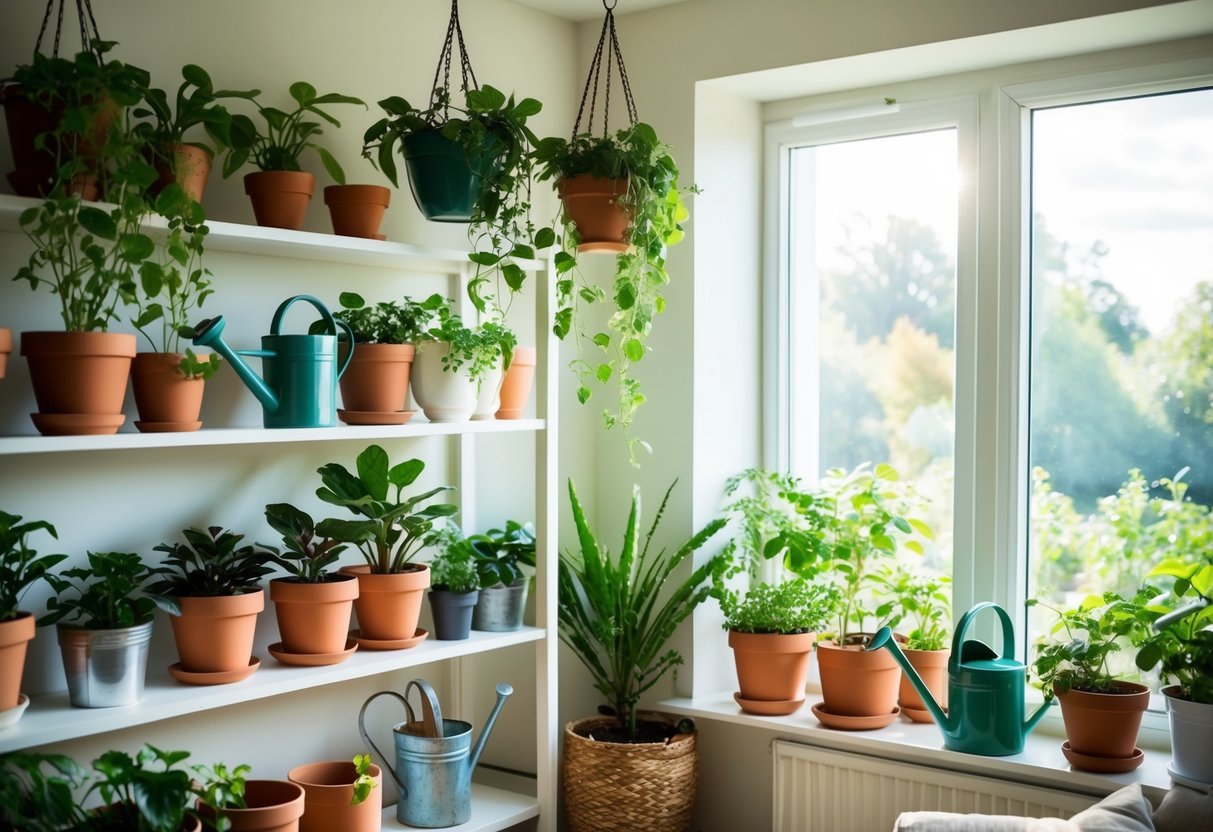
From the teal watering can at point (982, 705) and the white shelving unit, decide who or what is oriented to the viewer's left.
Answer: the teal watering can

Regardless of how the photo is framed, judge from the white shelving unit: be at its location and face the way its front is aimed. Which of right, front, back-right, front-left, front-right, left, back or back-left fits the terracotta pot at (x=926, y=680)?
front-left

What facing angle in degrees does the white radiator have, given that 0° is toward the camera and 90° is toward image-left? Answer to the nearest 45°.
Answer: approximately 45°

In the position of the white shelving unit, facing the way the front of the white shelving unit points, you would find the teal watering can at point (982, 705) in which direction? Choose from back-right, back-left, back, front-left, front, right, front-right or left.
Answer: front-left

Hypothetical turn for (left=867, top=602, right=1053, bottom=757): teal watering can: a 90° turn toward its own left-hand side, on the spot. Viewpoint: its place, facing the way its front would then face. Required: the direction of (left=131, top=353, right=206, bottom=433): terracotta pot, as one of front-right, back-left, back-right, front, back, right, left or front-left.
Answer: front-right

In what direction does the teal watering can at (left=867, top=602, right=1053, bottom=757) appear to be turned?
to the viewer's left

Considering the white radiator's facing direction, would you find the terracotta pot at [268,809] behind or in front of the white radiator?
in front

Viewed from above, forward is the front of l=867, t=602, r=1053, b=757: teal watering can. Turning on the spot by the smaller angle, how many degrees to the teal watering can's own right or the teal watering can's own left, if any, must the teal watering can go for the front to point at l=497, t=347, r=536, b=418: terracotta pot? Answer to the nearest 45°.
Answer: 0° — it already faces it

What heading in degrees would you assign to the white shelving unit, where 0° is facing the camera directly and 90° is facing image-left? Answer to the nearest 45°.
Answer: approximately 315°

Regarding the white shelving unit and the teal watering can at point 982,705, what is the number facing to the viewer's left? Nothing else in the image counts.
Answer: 1
